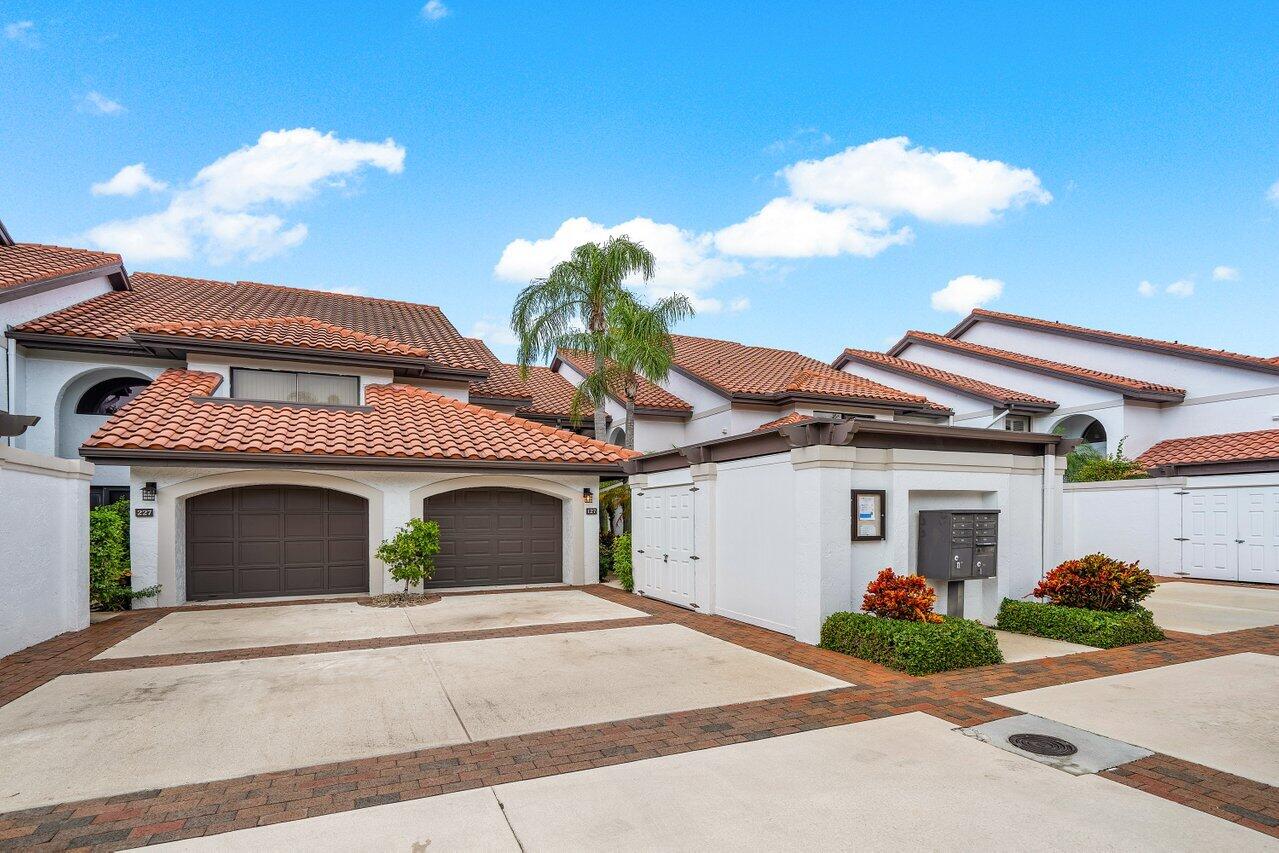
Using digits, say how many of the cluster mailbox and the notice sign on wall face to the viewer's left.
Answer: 0

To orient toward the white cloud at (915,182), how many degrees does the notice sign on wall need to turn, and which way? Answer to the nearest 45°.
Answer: approximately 135° to its left

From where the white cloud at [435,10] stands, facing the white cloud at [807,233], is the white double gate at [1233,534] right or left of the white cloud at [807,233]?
right

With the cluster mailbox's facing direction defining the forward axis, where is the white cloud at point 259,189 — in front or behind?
behind

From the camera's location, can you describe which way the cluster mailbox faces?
facing the viewer and to the right of the viewer

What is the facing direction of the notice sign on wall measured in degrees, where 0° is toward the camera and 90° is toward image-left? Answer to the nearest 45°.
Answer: approximately 315°

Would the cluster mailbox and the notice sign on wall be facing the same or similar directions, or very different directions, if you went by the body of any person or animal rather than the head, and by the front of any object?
same or similar directions

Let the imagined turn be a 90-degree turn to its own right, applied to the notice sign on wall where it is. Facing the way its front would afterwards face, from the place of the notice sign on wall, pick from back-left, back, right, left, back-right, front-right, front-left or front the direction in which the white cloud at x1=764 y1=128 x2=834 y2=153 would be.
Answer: back-right

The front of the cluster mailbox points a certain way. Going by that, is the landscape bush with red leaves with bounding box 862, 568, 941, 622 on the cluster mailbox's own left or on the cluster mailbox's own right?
on the cluster mailbox's own right

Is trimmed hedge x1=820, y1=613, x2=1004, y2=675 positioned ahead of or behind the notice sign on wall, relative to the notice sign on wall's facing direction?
ahead
